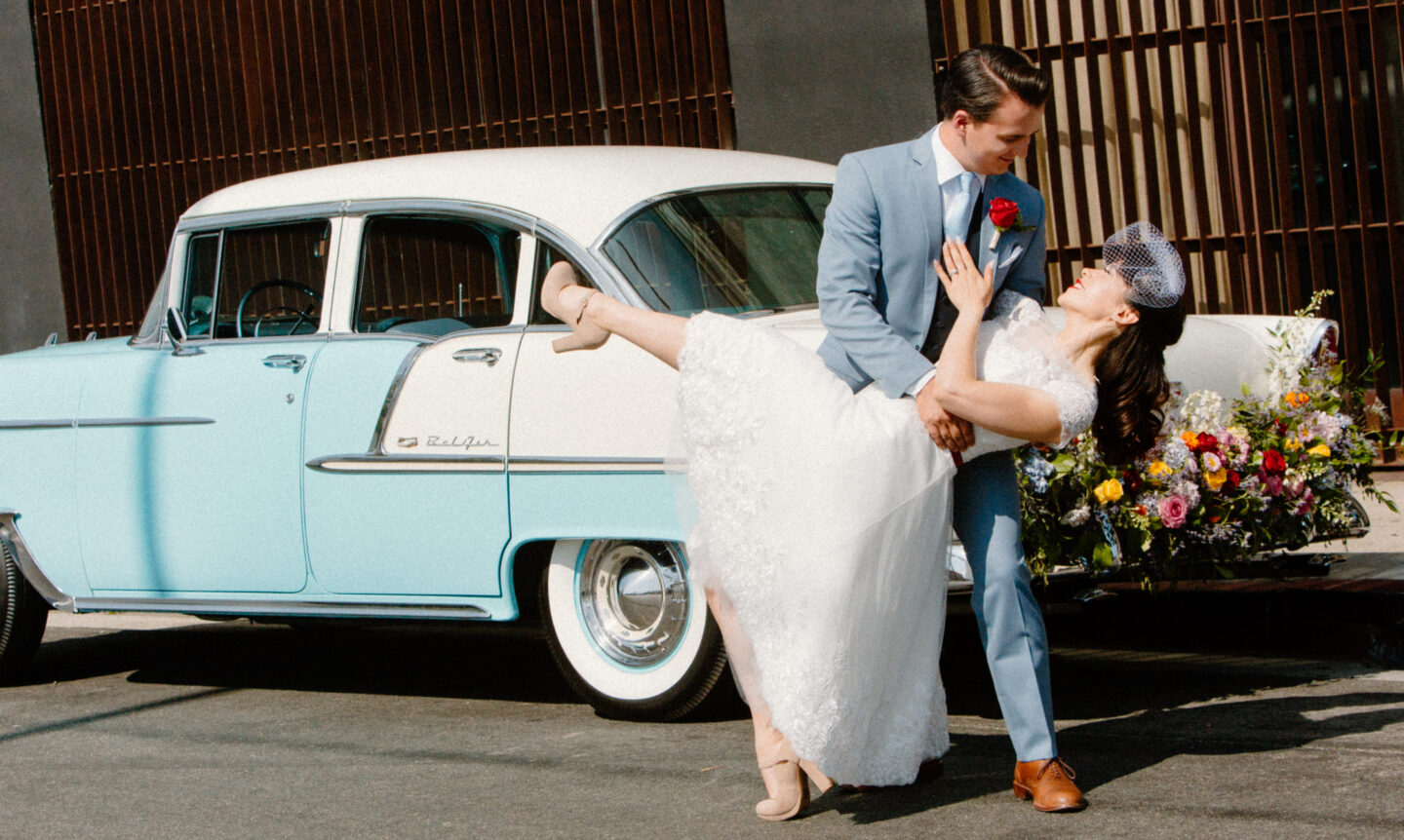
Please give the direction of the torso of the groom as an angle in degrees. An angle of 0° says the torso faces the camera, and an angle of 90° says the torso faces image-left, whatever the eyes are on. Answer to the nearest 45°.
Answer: approximately 315°

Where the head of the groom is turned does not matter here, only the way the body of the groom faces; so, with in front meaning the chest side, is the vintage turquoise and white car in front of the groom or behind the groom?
behind

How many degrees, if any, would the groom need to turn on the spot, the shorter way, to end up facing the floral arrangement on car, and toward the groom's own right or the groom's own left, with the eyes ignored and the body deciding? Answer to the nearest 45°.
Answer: approximately 90° to the groom's own left

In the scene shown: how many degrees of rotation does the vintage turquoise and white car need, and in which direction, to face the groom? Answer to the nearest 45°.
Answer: approximately 180°

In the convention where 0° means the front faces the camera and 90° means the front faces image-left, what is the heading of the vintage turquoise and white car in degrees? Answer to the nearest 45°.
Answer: approximately 135°
